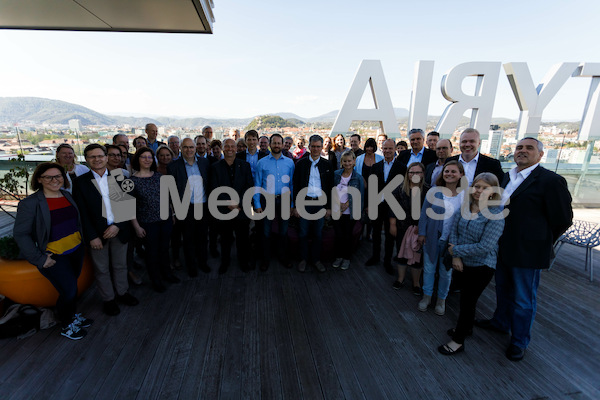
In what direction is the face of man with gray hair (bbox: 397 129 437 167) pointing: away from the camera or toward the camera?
toward the camera

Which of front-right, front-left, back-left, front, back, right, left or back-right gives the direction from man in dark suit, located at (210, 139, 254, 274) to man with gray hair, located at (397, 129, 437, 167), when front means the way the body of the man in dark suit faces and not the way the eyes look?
left

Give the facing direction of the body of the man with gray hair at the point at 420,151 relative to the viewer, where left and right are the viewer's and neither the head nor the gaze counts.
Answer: facing the viewer

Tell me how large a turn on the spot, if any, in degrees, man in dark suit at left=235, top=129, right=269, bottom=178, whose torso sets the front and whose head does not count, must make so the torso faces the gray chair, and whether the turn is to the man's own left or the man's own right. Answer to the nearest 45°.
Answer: approximately 90° to the man's own left

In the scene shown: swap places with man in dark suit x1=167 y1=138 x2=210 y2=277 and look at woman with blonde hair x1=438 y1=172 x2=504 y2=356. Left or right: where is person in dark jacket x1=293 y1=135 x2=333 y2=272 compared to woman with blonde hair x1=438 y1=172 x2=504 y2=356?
left

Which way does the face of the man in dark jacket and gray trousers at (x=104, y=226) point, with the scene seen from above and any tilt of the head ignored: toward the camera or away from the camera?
toward the camera

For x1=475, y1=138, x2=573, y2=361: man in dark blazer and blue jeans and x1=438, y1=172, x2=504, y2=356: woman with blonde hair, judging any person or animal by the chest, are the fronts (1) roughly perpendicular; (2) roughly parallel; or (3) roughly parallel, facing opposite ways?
roughly parallel

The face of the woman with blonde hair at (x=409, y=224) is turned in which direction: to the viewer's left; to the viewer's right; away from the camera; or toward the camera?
toward the camera

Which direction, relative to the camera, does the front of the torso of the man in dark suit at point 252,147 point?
toward the camera

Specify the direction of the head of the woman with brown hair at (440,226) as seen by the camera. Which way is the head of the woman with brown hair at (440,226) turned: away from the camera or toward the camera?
toward the camera

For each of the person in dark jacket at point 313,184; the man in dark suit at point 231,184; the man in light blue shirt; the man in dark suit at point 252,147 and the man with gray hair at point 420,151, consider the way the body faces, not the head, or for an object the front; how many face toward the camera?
5

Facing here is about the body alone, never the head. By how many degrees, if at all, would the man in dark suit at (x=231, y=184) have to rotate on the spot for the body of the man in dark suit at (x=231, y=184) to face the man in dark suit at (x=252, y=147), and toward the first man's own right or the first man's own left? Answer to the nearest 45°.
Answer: approximately 180°
